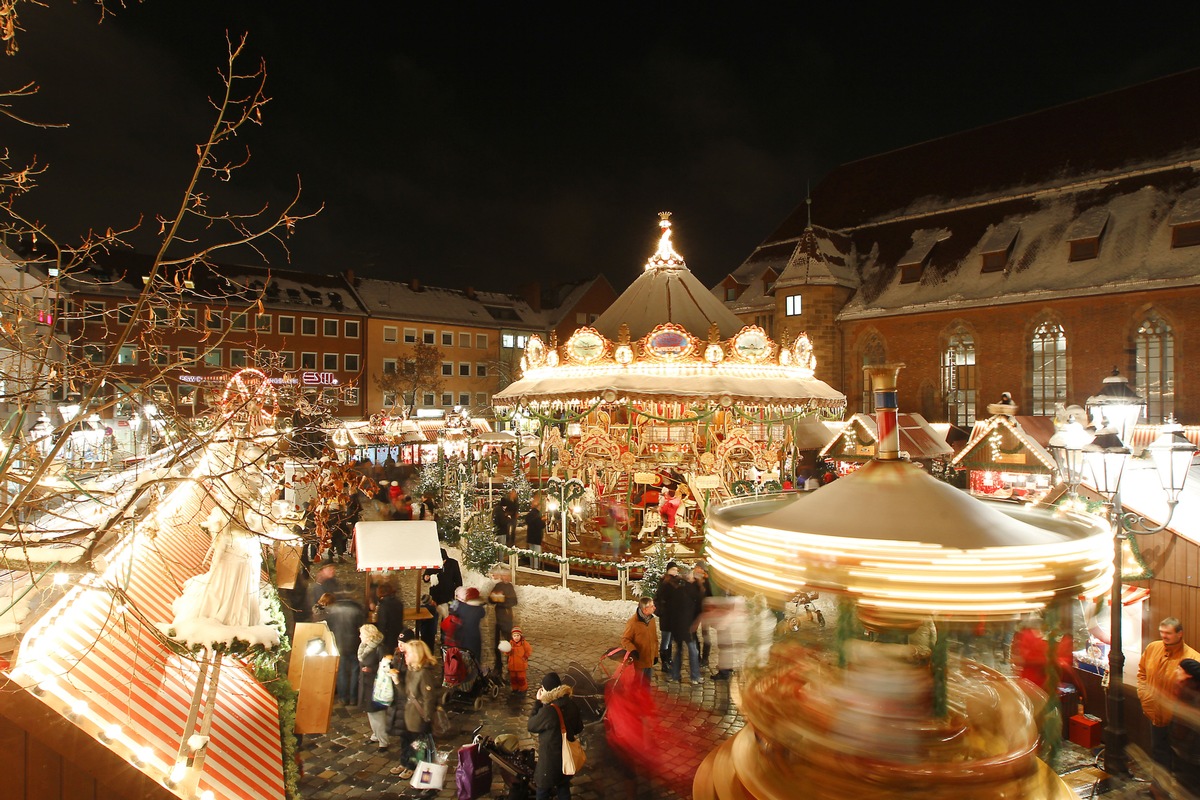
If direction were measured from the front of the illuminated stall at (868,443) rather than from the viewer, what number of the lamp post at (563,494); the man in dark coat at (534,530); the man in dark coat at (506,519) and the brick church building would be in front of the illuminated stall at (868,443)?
3

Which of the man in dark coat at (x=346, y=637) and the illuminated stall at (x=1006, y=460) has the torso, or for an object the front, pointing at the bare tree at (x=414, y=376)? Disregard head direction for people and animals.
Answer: the man in dark coat

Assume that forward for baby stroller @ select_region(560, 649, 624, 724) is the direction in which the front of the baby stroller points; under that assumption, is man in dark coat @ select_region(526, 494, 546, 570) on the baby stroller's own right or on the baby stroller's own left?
on the baby stroller's own right

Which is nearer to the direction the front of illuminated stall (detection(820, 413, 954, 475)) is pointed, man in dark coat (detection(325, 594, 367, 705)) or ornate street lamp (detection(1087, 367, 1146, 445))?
the man in dark coat

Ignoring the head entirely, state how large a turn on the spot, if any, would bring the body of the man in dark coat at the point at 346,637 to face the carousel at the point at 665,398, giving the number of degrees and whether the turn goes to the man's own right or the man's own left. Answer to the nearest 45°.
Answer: approximately 45° to the man's own right

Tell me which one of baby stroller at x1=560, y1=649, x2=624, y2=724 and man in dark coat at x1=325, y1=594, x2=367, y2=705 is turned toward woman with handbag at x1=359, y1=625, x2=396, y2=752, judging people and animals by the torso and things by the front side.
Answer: the baby stroller

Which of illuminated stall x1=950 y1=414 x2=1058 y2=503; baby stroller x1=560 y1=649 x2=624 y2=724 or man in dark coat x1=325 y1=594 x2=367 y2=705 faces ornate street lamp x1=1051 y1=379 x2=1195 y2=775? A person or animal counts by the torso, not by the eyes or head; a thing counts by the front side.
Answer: the illuminated stall

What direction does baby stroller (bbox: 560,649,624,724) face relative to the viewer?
to the viewer's left

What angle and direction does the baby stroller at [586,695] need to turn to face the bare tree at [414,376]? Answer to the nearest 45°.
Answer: approximately 90° to its right

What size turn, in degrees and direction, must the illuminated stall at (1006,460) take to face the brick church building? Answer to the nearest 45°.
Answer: approximately 180°

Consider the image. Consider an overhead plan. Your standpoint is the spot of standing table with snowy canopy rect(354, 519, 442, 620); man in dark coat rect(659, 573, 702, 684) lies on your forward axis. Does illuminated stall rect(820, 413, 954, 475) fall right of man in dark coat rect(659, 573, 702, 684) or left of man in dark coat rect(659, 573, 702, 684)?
left

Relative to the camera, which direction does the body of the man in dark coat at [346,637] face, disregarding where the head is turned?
away from the camera

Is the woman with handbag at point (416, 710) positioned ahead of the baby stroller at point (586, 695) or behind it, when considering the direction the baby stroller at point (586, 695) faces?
ahead

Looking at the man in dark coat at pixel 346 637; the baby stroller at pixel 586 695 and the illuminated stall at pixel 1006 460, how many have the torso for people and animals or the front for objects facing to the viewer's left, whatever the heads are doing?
1
